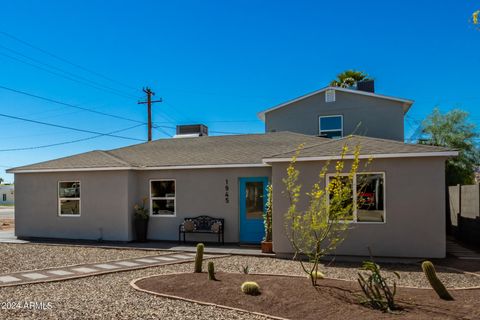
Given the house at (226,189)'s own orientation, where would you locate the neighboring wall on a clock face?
The neighboring wall is roughly at 9 o'clock from the house.

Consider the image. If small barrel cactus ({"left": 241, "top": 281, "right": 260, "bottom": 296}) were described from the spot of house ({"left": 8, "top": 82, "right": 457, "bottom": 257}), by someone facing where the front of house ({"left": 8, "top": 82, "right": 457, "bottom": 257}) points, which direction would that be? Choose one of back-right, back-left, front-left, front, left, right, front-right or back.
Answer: front

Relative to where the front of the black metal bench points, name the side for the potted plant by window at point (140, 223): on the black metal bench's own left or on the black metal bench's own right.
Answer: on the black metal bench's own right

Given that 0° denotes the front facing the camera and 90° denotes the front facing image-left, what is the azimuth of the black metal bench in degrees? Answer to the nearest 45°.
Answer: approximately 0°

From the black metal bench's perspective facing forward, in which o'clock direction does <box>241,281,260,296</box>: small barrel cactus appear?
The small barrel cactus is roughly at 12 o'clock from the black metal bench.

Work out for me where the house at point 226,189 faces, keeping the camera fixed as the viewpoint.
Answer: facing the viewer

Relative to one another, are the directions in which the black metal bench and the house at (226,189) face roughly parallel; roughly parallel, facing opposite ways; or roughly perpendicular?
roughly parallel

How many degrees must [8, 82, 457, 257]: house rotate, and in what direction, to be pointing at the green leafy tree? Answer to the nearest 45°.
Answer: approximately 135° to its left
